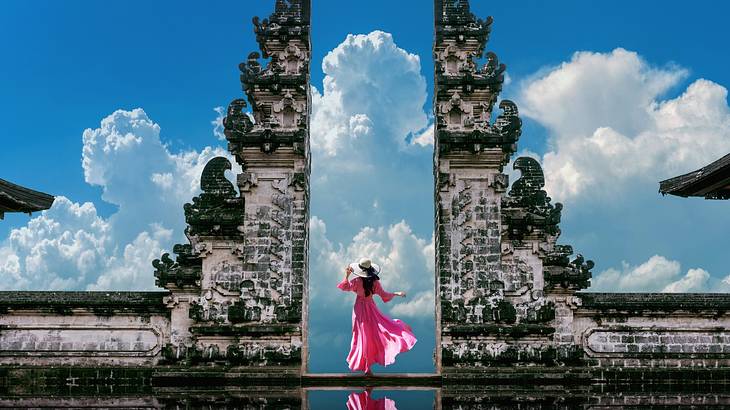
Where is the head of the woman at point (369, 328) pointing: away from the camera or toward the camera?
away from the camera

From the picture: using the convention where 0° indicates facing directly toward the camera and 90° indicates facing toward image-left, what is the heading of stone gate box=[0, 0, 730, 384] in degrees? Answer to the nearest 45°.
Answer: approximately 0°

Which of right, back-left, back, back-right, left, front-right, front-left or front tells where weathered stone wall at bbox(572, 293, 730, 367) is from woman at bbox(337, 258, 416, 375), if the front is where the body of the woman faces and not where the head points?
right

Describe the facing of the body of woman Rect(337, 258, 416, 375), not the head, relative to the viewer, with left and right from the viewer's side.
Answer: facing away from the viewer

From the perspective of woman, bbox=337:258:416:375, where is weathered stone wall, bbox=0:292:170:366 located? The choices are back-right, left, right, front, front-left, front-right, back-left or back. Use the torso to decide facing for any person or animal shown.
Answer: left
